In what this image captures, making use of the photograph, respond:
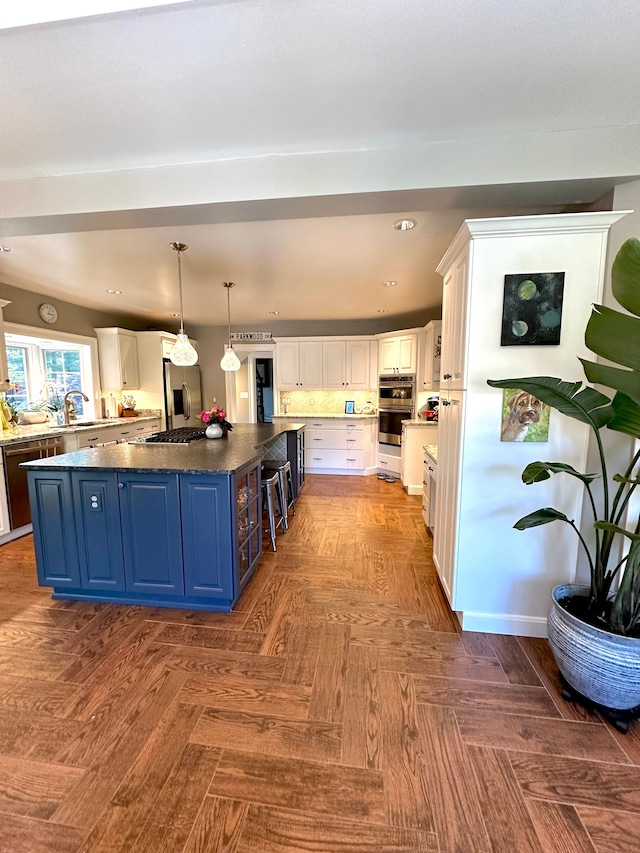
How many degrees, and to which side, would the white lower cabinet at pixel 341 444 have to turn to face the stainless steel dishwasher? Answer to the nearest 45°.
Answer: approximately 45° to its right

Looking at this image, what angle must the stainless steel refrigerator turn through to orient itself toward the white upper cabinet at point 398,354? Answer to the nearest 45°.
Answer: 0° — it already faces it

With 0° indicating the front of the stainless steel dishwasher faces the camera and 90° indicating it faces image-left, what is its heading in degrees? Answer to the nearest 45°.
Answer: approximately 315°

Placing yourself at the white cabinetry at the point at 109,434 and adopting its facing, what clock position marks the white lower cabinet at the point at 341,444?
The white lower cabinet is roughly at 11 o'clock from the white cabinetry.

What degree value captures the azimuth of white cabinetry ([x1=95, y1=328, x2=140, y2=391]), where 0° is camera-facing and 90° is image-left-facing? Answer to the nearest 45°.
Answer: approximately 315°

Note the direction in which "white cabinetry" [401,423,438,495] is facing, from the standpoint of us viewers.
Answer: facing to the left of the viewer

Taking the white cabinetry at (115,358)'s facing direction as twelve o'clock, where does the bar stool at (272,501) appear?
The bar stool is roughly at 1 o'clock from the white cabinetry.

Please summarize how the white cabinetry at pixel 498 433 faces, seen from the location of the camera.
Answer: facing to the left of the viewer

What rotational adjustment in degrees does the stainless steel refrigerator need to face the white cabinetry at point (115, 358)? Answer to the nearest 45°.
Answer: approximately 90° to its right
